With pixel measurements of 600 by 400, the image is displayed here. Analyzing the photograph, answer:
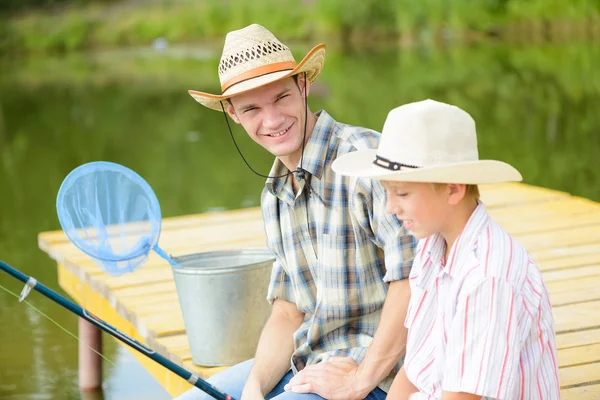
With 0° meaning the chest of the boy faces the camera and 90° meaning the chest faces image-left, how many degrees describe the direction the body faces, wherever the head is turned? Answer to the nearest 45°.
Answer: approximately 45°

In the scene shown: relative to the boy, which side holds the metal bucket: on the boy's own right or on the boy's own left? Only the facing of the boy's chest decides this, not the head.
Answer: on the boy's own right

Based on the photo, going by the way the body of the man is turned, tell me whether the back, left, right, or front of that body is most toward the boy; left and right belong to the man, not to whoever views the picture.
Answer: left

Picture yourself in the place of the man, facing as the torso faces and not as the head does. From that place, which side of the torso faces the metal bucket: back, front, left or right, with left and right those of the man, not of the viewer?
right

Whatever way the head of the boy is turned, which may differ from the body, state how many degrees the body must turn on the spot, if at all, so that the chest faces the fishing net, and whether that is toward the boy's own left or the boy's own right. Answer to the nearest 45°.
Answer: approximately 90° to the boy's own right

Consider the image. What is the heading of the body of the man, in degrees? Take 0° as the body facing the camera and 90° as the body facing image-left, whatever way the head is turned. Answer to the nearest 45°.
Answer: approximately 45°

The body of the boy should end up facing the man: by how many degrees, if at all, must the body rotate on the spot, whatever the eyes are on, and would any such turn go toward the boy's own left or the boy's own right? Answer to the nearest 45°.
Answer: approximately 90° to the boy's own right

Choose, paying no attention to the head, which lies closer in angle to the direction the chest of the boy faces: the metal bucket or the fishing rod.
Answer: the fishing rod
